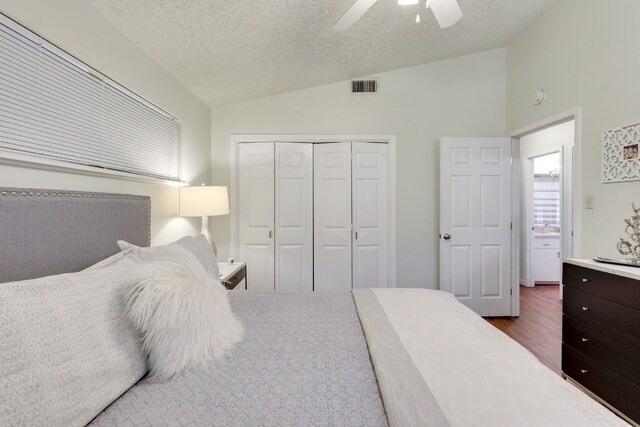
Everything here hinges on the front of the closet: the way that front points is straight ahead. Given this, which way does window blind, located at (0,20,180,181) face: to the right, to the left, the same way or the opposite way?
to the left

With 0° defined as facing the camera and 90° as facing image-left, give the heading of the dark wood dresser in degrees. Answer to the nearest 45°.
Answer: approximately 45°

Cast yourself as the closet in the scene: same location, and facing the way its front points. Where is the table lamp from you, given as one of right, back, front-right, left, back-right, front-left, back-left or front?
front-right

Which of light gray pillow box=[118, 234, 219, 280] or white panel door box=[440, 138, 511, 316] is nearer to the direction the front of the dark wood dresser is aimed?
the light gray pillow

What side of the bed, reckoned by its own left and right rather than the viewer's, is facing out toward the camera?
right

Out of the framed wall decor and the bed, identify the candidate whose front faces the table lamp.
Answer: the framed wall decor

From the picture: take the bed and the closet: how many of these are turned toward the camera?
1

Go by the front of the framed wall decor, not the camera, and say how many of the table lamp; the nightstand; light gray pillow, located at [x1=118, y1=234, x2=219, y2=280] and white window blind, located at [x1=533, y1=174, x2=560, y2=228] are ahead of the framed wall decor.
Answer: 3

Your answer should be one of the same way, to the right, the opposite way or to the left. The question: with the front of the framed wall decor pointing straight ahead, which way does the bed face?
the opposite way

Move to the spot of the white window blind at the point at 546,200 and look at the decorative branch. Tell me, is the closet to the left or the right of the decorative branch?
right
